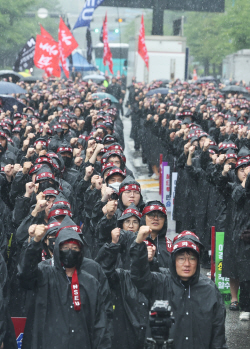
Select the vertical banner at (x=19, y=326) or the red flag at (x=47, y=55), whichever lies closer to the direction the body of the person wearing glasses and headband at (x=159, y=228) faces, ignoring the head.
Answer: the vertical banner

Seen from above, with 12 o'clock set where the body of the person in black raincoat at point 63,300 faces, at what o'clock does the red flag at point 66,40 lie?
The red flag is roughly at 6 o'clock from the person in black raincoat.

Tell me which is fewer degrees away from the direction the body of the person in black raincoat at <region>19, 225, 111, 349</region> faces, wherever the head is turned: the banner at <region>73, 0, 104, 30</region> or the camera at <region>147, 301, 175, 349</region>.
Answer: the camera

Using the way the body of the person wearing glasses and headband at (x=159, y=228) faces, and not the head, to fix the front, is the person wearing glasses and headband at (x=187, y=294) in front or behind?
in front

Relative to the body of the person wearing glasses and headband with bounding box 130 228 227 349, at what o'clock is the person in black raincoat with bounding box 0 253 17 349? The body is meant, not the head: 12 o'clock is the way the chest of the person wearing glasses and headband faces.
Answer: The person in black raincoat is roughly at 3 o'clock from the person wearing glasses and headband.

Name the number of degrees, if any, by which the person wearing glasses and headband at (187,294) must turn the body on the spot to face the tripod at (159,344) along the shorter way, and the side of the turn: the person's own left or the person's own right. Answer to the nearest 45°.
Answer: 0° — they already face it

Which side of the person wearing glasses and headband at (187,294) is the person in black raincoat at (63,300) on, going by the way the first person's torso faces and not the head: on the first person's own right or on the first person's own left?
on the first person's own right

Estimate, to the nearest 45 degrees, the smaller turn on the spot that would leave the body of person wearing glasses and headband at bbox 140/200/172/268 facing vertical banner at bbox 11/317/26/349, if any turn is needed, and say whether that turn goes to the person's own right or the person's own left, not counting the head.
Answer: approximately 45° to the person's own right

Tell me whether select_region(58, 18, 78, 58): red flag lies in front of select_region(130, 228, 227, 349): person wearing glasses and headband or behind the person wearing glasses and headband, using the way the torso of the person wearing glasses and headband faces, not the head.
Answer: behind

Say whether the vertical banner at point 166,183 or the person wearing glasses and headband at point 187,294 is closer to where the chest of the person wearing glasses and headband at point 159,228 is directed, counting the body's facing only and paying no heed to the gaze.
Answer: the person wearing glasses and headband
